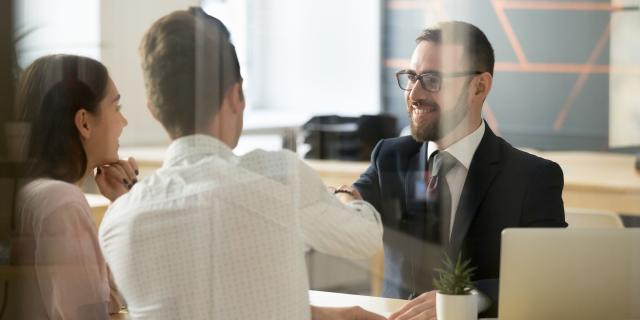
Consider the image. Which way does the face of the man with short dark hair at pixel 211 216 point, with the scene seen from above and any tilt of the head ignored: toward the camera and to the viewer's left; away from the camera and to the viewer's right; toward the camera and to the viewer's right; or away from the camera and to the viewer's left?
away from the camera and to the viewer's right

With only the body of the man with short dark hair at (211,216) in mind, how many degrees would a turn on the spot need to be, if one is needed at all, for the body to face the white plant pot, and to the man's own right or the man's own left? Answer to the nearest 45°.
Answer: approximately 45° to the man's own right

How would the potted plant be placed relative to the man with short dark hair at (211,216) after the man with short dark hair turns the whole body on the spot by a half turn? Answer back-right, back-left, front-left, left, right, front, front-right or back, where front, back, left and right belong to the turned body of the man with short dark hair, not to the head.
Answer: back-left

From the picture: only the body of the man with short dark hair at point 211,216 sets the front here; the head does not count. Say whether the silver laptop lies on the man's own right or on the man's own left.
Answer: on the man's own right

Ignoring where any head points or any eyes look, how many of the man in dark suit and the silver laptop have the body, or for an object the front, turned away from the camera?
1

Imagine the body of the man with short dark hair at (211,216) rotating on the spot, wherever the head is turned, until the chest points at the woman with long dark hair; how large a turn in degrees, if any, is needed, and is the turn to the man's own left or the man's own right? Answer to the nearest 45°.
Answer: approximately 90° to the man's own left

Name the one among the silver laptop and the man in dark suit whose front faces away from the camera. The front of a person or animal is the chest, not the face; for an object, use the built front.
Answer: the silver laptop

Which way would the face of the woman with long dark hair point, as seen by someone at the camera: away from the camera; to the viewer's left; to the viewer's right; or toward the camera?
to the viewer's right

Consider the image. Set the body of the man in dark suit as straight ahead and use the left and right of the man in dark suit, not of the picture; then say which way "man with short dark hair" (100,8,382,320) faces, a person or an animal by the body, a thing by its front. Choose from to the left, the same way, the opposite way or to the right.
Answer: the opposite way

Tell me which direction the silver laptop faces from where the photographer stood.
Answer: facing away from the viewer

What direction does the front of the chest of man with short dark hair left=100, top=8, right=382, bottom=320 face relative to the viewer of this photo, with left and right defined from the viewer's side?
facing away from the viewer and to the right of the viewer

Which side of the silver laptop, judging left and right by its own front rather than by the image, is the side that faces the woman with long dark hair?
left
